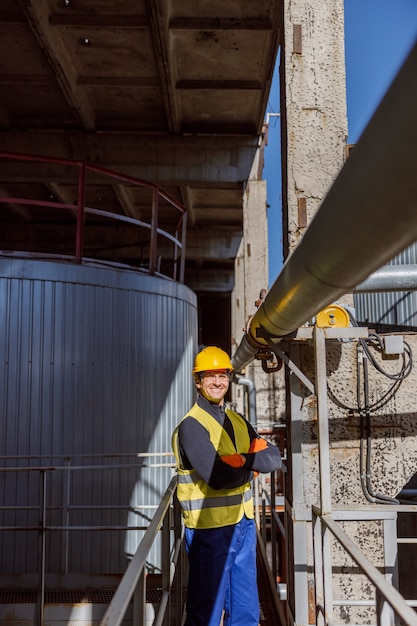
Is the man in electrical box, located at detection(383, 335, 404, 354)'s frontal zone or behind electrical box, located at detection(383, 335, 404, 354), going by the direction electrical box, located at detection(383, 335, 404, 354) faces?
frontal zone

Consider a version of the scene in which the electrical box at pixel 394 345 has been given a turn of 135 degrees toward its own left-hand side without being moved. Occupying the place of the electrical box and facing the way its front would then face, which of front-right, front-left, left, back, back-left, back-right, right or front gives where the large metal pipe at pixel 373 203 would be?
back-right

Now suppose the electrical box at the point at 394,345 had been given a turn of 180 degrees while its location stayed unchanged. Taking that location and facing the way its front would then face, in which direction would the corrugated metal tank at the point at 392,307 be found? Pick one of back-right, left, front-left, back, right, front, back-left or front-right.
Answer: front

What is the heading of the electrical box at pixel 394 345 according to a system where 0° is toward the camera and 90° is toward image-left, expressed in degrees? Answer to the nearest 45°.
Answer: approximately 0°

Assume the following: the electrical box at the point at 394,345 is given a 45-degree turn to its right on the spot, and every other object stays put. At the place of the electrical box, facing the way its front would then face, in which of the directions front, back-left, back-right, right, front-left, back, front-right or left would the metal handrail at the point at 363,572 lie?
front-left

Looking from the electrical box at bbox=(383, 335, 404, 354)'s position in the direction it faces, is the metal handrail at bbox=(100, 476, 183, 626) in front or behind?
in front

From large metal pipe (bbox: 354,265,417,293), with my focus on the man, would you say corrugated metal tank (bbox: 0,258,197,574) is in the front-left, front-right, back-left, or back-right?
front-right

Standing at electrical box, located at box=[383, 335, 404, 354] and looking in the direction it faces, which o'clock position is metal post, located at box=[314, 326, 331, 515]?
The metal post is roughly at 1 o'clock from the electrical box.

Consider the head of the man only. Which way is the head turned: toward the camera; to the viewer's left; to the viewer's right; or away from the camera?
toward the camera
